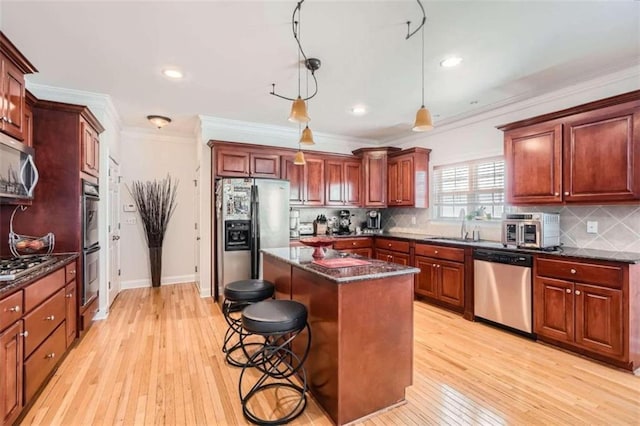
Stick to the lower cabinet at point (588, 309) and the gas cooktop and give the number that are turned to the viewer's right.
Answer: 1

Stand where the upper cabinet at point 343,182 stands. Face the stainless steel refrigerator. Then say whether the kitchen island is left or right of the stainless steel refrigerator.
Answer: left

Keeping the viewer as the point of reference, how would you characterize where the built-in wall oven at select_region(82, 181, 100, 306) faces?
facing to the right of the viewer

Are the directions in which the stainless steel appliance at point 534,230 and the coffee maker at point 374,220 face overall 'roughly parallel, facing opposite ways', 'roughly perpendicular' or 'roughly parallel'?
roughly perpendicular

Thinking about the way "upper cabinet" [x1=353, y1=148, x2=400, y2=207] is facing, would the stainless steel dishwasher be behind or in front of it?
in front

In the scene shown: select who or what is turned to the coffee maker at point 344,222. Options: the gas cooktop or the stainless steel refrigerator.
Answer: the gas cooktop

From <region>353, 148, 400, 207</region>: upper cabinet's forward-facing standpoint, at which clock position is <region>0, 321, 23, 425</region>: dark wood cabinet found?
The dark wood cabinet is roughly at 1 o'clock from the upper cabinet.
